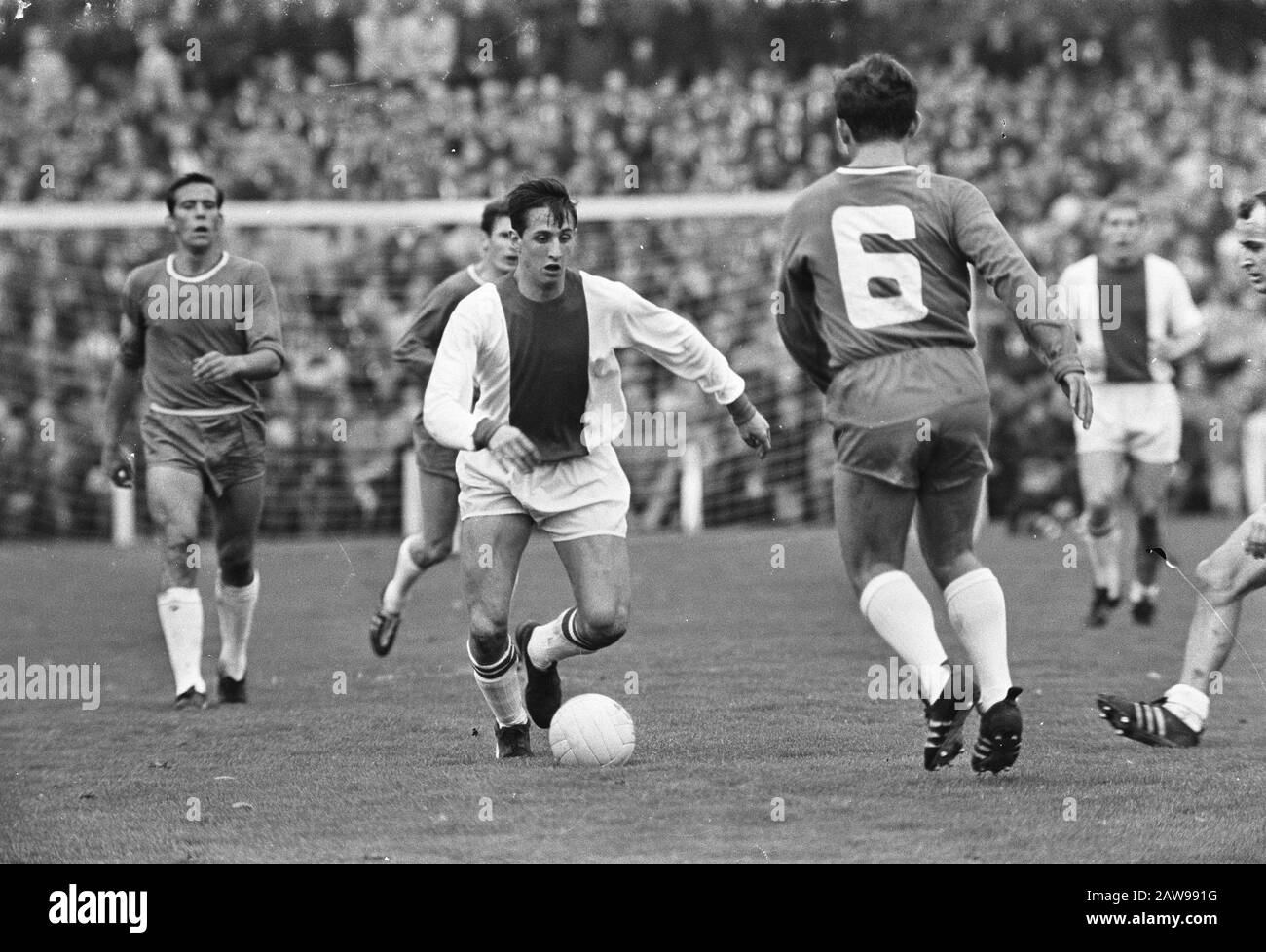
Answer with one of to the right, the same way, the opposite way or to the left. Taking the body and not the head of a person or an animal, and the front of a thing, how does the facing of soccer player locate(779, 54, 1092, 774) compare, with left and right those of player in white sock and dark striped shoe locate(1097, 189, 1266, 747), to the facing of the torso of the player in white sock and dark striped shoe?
to the right

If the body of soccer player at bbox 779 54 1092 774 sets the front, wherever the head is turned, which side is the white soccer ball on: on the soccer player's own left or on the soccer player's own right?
on the soccer player's own left

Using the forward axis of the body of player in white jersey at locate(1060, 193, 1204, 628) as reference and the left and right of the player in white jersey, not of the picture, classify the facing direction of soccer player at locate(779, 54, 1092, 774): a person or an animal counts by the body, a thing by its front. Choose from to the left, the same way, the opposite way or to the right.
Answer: the opposite way

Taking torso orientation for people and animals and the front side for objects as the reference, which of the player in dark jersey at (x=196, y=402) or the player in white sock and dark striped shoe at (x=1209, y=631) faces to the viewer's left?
the player in white sock and dark striped shoe

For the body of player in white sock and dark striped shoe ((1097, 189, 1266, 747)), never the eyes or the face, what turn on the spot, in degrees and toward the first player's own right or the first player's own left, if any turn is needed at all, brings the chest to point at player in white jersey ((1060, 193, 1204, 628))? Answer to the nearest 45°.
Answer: approximately 90° to the first player's own right

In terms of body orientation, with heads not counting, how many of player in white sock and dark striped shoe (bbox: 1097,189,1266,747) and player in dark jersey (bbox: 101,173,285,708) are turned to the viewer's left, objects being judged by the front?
1

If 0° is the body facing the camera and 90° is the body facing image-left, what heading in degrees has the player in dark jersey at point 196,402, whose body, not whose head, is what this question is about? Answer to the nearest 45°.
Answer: approximately 0°

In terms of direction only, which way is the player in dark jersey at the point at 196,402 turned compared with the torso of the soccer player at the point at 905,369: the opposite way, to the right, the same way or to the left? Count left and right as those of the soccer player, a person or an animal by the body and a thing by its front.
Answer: the opposite way

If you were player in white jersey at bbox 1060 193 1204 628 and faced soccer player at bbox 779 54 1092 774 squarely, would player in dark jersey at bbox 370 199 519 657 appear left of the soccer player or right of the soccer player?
right

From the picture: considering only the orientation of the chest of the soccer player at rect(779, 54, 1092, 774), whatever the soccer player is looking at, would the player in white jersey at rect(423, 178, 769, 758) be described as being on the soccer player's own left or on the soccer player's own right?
on the soccer player's own left

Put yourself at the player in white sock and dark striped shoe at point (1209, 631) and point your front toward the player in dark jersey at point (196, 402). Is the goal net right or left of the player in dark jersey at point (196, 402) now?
right
